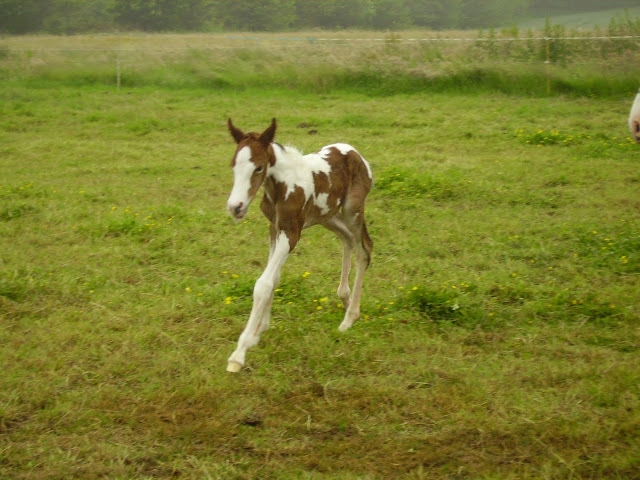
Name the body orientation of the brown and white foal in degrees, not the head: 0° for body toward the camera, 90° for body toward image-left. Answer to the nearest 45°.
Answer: approximately 45°

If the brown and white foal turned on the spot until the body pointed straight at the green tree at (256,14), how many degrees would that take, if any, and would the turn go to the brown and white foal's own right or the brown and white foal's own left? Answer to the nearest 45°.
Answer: approximately 135° to the brown and white foal's own right

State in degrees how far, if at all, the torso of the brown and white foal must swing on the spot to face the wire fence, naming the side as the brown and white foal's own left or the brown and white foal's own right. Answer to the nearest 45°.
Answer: approximately 135° to the brown and white foal's own right

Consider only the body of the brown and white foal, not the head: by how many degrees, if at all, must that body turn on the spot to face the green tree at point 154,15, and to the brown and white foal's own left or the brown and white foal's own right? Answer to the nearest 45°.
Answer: approximately 135° to the brown and white foal's own right
